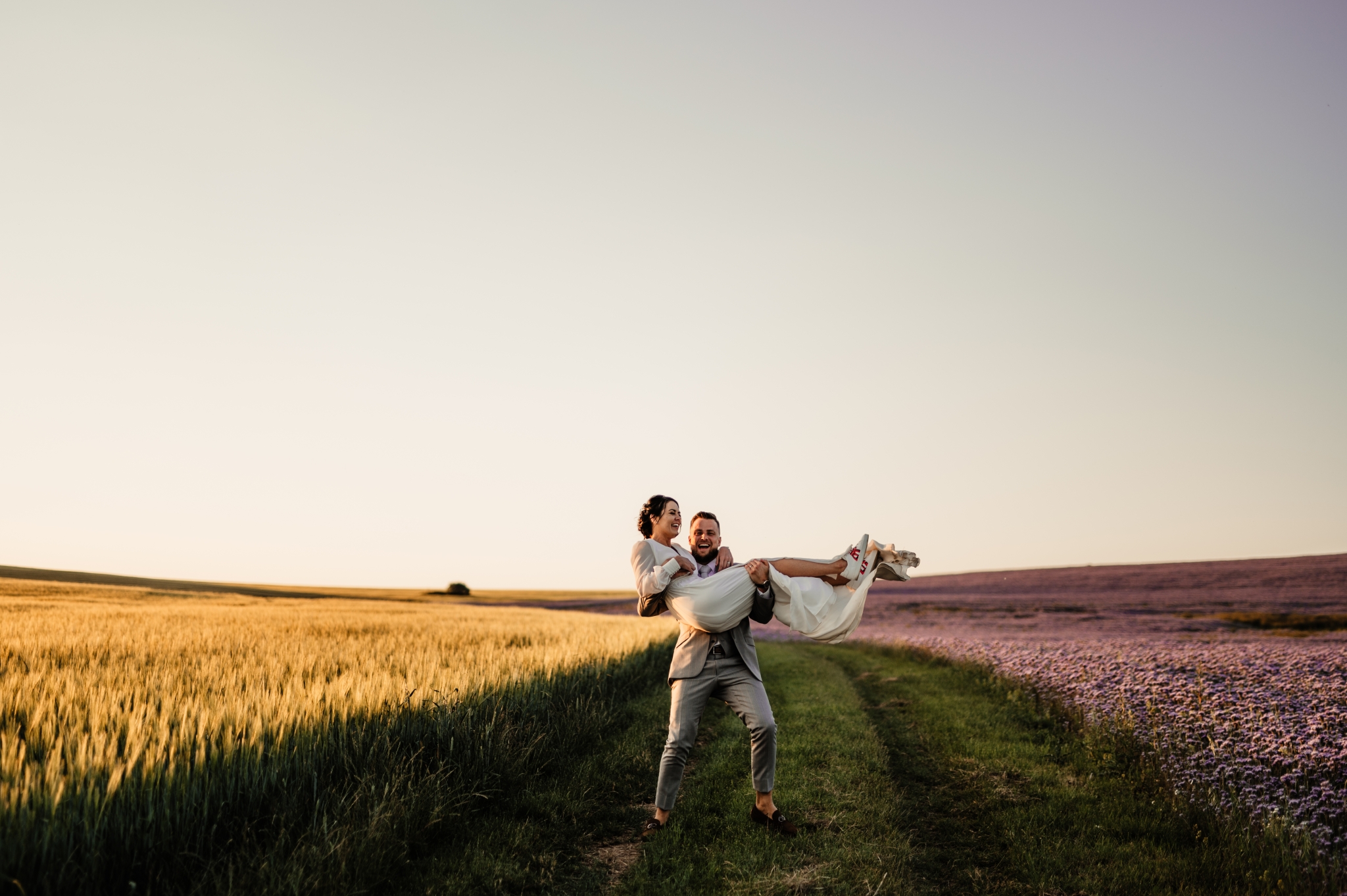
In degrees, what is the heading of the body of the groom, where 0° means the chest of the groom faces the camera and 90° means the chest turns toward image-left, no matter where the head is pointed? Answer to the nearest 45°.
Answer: approximately 0°
